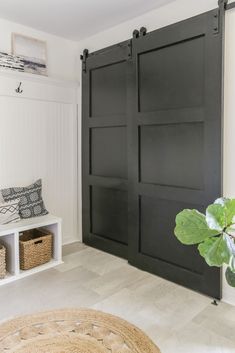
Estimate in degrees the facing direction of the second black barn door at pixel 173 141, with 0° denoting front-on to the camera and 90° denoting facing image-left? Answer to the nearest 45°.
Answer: approximately 45°

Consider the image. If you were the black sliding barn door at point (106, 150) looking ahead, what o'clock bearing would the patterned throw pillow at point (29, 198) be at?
The patterned throw pillow is roughly at 1 o'clock from the black sliding barn door.

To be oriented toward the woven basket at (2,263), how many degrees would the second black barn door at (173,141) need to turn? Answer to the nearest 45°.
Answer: approximately 45° to its right

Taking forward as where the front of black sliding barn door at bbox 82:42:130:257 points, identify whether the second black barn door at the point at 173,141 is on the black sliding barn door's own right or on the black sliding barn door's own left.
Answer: on the black sliding barn door's own left

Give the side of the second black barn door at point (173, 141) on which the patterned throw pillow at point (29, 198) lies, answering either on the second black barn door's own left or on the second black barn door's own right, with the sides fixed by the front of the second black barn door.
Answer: on the second black barn door's own right

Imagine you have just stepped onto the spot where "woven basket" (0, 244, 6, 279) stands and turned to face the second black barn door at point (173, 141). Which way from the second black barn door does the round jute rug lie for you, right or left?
right

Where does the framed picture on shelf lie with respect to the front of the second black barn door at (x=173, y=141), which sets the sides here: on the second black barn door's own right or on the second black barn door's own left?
on the second black barn door's own right

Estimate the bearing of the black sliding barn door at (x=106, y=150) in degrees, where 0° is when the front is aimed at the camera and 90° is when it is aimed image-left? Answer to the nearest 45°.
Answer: approximately 45°
